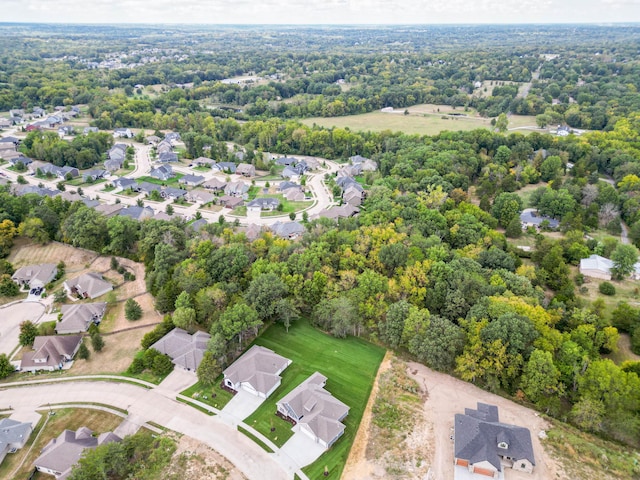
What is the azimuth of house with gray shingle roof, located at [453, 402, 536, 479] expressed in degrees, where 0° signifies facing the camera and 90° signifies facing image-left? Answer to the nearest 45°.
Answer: approximately 0°

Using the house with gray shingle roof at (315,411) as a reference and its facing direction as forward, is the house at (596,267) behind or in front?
behind

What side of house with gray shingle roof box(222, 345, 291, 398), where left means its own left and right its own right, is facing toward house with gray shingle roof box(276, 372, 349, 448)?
left

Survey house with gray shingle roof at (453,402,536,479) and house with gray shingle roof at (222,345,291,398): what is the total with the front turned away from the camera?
0

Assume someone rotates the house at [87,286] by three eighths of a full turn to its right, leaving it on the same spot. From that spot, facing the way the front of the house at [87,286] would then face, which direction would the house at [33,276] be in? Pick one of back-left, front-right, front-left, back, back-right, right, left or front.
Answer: front-left

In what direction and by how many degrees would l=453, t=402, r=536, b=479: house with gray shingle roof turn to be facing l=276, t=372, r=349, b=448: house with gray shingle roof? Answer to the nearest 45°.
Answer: approximately 90° to its right

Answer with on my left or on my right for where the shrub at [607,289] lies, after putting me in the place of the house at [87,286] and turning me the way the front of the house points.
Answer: on my left

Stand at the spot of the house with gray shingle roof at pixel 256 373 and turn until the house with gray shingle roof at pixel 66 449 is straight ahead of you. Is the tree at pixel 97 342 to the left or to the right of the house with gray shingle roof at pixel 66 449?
right

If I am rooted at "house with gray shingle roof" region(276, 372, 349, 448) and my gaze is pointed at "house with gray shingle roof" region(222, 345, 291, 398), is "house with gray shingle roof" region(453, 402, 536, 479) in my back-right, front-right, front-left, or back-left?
back-right

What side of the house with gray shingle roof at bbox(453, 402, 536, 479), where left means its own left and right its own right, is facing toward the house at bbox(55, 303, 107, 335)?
right

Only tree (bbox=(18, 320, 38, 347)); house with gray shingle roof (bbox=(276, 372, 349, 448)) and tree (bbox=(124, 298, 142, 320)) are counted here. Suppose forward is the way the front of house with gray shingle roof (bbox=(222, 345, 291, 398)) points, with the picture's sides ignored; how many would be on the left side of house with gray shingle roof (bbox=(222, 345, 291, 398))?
1
